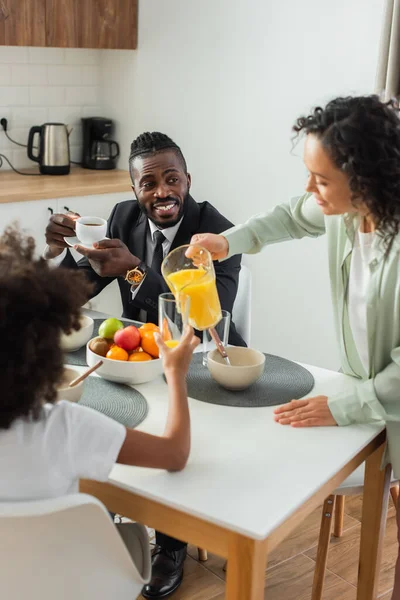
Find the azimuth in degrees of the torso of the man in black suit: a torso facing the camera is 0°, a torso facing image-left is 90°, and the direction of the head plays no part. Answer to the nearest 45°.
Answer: approximately 45°

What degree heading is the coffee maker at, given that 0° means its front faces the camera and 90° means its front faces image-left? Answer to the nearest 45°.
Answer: approximately 315°

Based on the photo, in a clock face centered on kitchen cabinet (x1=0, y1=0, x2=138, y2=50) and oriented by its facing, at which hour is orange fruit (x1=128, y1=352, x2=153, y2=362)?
The orange fruit is roughly at 12 o'clock from the kitchen cabinet.

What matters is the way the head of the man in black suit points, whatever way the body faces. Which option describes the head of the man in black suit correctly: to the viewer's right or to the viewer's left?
to the viewer's right

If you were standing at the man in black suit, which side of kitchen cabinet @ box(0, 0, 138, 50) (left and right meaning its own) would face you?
front

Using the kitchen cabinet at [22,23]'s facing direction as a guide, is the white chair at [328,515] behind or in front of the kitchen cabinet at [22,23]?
in front

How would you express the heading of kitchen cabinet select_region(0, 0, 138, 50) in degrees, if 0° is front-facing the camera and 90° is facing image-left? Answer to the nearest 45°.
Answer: approximately 0°

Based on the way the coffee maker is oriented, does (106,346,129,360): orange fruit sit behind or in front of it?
in front

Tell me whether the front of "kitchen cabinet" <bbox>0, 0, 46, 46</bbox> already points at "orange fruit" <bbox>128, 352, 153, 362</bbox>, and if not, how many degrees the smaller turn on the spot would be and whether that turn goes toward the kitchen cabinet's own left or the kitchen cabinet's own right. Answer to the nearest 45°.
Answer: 0° — it already faces it

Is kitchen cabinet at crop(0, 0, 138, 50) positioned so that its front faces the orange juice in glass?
yes

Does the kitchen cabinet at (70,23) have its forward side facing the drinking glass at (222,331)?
yes
